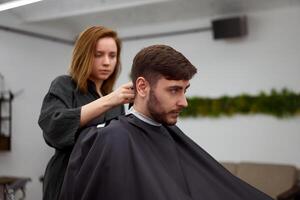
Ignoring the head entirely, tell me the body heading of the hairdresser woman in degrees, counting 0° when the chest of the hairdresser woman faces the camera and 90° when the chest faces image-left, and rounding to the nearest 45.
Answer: approximately 315°

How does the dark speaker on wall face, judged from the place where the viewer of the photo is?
facing the viewer and to the left of the viewer

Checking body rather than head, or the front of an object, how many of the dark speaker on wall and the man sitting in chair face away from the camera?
0

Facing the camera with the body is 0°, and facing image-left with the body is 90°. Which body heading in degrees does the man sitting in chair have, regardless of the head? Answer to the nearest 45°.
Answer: approximately 315°

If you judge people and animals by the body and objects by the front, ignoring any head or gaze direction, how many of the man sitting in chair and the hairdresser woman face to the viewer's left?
0

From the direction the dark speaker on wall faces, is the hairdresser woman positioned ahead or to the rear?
ahead

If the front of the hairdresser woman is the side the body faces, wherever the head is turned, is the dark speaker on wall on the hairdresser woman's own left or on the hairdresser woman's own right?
on the hairdresser woman's own left

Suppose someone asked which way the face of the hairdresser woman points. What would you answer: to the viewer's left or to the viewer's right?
to the viewer's right
